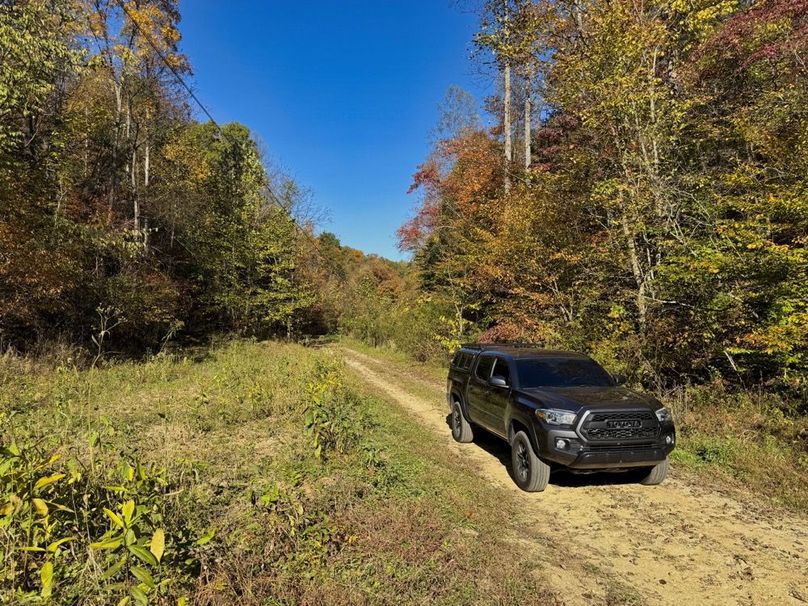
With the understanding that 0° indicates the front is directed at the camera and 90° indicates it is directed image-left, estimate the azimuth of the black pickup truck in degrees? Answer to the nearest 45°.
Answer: approximately 315°
